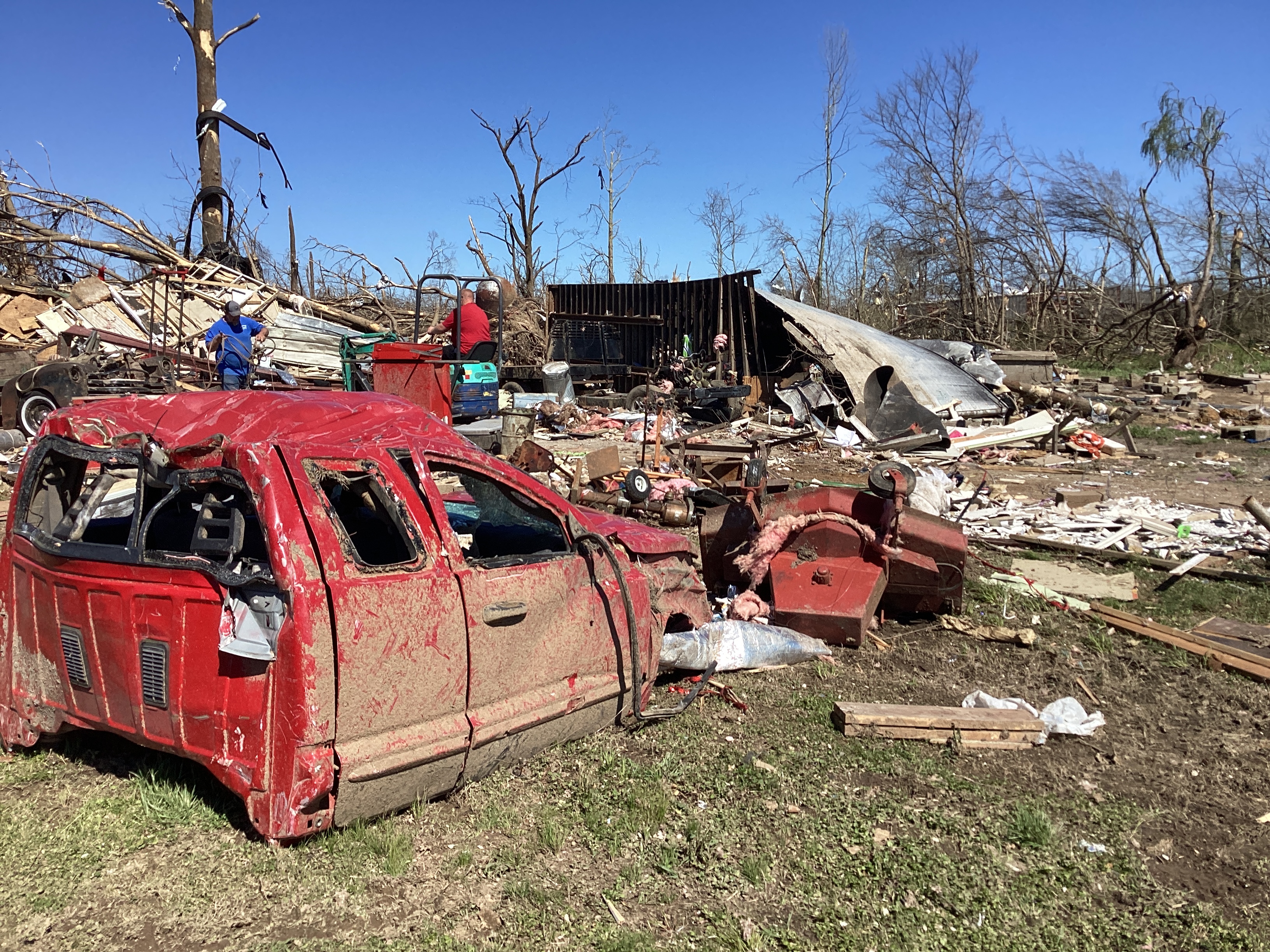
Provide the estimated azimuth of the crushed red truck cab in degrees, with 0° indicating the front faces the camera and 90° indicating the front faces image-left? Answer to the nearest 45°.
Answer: approximately 225°

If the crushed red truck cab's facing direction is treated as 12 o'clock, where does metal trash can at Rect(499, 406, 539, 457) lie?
The metal trash can is roughly at 11 o'clock from the crushed red truck cab.

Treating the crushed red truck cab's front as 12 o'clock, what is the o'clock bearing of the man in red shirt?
The man in red shirt is roughly at 11 o'clock from the crushed red truck cab.

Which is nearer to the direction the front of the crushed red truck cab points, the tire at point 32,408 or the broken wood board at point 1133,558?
the broken wood board

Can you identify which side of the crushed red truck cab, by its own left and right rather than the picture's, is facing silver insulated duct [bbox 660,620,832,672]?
front

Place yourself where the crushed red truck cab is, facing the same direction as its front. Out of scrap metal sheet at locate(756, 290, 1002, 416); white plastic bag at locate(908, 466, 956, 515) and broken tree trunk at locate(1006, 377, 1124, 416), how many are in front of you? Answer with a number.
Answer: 3

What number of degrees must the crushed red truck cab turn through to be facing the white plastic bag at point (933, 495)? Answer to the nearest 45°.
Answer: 0° — it already faces it

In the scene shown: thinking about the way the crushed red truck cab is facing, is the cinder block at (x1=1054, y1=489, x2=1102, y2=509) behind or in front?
in front

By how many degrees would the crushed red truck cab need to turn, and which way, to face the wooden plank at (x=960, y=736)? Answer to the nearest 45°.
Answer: approximately 45° to its right

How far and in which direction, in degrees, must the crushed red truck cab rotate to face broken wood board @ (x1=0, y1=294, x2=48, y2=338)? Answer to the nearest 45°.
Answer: approximately 45° to its left

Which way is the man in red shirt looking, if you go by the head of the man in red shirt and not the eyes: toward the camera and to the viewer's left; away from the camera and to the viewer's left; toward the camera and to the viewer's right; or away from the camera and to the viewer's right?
away from the camera and to the viewer's left

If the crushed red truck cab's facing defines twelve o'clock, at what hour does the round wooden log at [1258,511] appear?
The round wooden log is roughly at 1 o'clock from the crushed red truck cab.

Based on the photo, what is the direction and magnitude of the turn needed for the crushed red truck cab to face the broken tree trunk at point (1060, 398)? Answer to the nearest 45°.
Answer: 0° — it already faces it

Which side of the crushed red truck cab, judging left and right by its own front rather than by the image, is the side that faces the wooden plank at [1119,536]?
front
